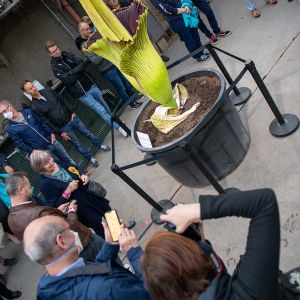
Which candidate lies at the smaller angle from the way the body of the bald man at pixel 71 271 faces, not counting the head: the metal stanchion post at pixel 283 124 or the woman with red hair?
the metal stanchion post

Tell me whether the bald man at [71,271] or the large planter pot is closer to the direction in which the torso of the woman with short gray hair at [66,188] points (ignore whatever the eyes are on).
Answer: the large planter pot

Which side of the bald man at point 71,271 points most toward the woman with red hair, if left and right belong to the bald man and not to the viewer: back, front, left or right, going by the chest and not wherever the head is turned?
right

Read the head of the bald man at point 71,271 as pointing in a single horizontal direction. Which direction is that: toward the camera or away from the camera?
away from the camera

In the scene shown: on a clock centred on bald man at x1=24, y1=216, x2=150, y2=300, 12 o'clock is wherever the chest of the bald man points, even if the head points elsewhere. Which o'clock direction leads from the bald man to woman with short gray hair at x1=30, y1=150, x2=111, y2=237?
The woman with short gray hair is roughly at 11 o'clock from the bald man.

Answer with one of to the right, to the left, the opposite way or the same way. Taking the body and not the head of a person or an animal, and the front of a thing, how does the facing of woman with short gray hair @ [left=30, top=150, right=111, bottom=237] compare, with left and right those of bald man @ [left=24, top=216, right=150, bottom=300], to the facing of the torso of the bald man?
to the right

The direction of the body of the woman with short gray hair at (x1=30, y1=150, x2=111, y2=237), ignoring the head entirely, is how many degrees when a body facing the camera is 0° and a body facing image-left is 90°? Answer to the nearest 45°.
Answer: approximately 315°

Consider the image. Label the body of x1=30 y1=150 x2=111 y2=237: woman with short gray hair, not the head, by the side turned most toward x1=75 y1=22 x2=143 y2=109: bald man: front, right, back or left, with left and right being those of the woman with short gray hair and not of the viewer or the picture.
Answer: left

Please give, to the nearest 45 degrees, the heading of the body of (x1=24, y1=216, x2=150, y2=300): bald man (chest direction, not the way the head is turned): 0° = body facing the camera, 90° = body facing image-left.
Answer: approximately 225°

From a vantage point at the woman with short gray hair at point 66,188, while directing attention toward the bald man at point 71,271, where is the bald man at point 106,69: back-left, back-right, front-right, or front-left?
back-left

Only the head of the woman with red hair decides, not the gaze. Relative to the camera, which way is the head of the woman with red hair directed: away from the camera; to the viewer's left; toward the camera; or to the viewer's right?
away from the camera

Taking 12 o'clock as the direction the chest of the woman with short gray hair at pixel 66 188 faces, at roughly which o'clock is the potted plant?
The potted plant is roughly at 11 o'clock from the woman with short gray hair.

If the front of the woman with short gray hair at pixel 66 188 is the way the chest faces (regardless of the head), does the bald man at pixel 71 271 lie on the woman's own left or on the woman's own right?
on the woman's own right
